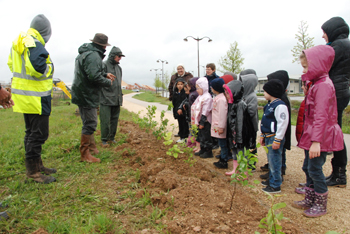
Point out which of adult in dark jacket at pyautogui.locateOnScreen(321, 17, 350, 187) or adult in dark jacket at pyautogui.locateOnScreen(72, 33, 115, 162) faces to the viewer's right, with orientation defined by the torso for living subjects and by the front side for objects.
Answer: adult in dark jacket at pyautogui.locateOnScreen(72, 33, 115, 162)

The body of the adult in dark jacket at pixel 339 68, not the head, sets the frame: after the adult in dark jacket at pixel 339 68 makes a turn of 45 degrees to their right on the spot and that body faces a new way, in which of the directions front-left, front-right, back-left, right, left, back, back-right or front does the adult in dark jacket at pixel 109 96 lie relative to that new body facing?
front-left

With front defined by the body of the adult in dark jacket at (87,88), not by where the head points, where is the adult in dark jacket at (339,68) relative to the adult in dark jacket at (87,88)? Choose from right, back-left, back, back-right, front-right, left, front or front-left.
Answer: front-right

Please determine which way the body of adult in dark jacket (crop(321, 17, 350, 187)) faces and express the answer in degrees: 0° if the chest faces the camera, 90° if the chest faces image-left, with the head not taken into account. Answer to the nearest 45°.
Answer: approximately 90°

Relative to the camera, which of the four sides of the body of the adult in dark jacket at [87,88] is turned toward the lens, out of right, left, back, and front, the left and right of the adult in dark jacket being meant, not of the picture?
right

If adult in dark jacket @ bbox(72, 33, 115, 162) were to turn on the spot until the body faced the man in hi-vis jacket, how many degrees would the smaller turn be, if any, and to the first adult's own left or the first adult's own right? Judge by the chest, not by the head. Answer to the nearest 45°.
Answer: approximately 135° to the first adult's own right

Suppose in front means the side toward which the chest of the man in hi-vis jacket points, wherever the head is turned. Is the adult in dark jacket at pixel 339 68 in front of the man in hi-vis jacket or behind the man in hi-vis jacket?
in front

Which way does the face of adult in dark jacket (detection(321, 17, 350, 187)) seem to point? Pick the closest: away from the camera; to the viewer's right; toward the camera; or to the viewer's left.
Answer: to the viewer's left

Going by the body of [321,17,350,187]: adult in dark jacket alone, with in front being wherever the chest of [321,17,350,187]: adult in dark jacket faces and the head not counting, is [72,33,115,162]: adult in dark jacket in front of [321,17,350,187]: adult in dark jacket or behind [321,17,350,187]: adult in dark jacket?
in front

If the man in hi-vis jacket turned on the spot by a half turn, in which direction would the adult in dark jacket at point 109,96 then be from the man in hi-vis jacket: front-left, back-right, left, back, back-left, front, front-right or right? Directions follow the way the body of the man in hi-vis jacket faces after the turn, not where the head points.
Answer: back-right

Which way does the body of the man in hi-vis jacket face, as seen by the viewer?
to the viewer's right
